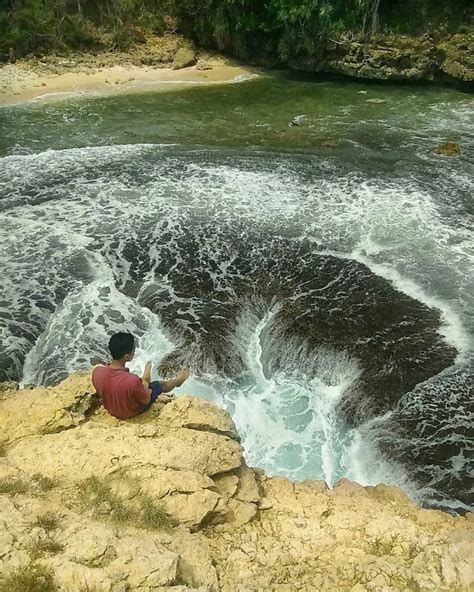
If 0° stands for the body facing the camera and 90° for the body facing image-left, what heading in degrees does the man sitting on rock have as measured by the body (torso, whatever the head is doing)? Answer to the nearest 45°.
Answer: approximately 225°

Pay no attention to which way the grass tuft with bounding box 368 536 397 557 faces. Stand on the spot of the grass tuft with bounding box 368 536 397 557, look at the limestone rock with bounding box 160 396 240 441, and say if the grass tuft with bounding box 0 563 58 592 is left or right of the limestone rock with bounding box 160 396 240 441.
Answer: left

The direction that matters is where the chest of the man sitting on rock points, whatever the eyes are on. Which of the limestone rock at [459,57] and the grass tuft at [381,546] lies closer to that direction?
the limestone rock

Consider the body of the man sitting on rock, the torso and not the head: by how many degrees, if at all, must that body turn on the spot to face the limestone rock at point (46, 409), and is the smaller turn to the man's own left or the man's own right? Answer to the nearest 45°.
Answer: approximately 135° to the man's own left

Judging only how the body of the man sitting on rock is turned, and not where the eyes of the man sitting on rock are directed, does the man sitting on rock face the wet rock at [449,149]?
yes

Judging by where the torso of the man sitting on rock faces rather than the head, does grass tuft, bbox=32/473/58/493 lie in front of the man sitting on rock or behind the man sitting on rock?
behind

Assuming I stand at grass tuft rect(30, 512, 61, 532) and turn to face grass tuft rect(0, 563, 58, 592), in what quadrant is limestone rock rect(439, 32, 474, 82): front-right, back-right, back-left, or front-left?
back-left

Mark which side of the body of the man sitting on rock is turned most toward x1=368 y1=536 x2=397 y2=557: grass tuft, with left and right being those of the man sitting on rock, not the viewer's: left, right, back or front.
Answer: right

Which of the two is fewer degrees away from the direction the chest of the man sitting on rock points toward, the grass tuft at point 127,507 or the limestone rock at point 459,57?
the limestone rock

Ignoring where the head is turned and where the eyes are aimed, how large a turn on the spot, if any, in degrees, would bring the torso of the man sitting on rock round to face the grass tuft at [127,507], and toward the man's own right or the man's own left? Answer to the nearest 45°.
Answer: approximately 135° to the man's own right
